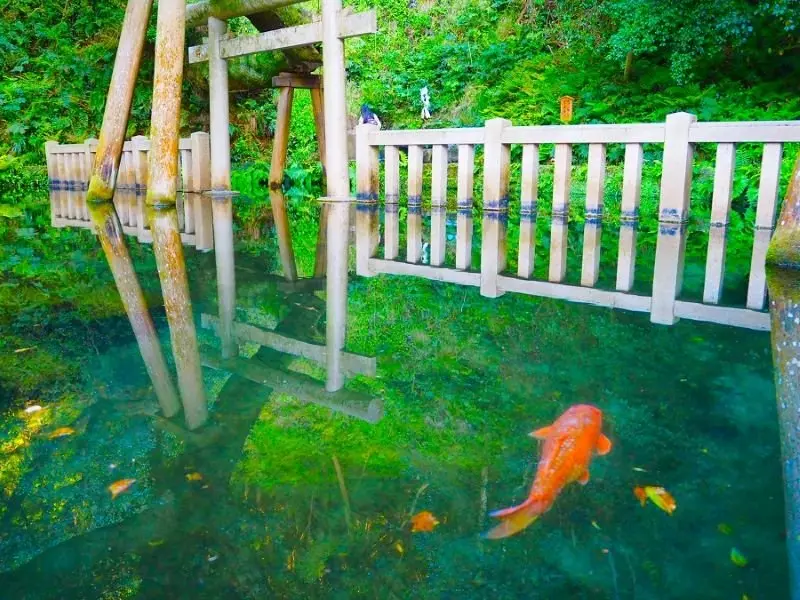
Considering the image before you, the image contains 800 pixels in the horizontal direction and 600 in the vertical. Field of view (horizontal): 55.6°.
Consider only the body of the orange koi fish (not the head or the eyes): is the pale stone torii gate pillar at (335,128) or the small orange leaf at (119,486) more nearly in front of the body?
the pale stone torii gate pillar

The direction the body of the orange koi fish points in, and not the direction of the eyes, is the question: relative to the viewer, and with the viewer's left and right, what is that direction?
facing away from the viewer and to the right of the viewer

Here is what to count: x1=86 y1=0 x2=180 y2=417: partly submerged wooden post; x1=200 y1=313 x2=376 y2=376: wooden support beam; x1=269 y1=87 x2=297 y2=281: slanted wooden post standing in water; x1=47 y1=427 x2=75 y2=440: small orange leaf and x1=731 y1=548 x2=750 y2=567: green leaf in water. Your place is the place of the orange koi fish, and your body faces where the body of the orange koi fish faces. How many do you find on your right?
1

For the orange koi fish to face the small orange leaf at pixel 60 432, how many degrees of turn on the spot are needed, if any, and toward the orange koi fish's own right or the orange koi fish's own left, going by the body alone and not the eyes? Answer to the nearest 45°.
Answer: approximately 135° to the orange koi fish's own left

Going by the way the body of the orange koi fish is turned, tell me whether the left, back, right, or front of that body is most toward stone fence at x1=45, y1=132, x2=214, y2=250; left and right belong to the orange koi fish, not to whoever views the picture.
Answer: left

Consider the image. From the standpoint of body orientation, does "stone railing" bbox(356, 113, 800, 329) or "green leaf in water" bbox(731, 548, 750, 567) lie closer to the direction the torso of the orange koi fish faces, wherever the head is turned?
the stone railing

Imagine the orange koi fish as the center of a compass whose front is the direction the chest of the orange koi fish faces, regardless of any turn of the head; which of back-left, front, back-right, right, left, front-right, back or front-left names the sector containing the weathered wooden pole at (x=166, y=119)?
left

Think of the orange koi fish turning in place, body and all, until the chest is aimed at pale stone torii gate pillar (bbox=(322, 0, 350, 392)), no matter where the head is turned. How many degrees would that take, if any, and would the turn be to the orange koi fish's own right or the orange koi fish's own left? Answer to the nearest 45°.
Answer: approximately 45° to the orange koi fish's own left

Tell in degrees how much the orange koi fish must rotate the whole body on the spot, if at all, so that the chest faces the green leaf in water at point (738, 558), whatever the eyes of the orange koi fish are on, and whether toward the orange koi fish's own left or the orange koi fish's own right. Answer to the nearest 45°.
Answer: approximately 90° to the orange koi fish's own right

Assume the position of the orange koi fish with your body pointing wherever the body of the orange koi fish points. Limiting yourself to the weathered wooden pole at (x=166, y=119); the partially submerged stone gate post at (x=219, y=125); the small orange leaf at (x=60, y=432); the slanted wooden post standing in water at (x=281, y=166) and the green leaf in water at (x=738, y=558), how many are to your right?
1

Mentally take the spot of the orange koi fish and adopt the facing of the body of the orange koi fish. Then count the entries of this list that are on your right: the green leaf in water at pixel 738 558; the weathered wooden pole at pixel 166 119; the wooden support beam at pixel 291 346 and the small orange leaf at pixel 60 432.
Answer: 1

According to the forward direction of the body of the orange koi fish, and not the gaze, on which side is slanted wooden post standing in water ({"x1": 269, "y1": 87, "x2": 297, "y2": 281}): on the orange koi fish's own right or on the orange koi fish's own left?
on the orange koi fish's own left

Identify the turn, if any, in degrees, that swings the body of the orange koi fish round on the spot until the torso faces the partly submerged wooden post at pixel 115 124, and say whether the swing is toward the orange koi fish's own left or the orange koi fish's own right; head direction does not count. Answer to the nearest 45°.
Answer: approximately 90° to the orange koi fish's own left
